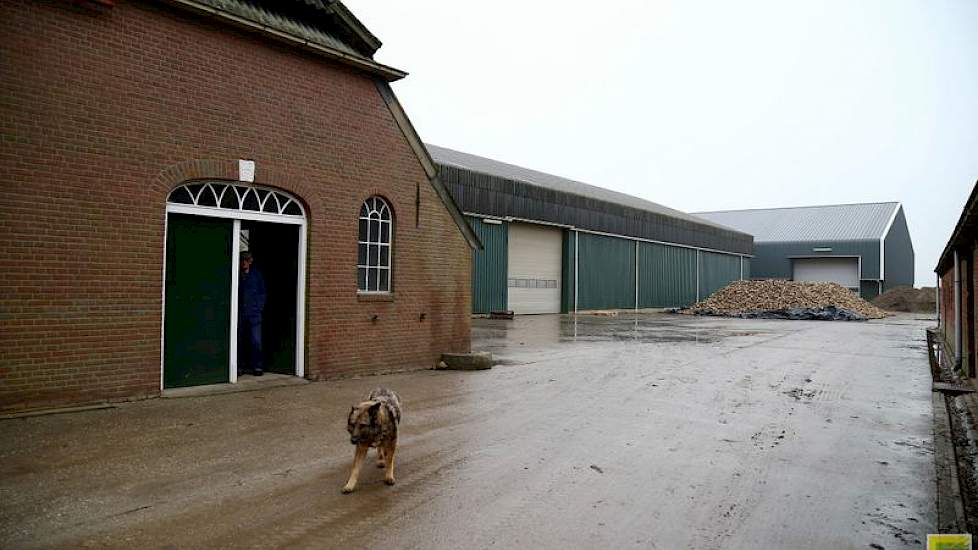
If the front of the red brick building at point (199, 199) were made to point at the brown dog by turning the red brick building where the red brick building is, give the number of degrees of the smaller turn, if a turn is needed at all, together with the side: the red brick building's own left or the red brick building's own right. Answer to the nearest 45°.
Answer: approximately 45° to the red brick building's own right

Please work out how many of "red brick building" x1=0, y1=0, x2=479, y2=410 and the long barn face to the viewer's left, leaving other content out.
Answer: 0

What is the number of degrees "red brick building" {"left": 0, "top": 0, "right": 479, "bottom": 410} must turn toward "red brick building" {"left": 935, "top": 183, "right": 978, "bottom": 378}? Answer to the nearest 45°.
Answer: approximately 45° to its left

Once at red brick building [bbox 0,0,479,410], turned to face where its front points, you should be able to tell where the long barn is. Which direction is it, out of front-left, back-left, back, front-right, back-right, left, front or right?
left

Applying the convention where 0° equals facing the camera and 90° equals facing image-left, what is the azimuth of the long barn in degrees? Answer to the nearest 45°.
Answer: approximately 315°
